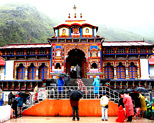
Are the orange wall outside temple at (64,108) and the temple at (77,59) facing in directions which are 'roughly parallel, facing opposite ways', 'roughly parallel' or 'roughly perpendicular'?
roughly parallel

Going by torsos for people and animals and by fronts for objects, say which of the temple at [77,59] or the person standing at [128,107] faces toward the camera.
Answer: the temple

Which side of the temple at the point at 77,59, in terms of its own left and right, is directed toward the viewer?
front

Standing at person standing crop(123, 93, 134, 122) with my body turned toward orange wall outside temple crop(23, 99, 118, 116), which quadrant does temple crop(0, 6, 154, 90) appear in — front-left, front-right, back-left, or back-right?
front-right

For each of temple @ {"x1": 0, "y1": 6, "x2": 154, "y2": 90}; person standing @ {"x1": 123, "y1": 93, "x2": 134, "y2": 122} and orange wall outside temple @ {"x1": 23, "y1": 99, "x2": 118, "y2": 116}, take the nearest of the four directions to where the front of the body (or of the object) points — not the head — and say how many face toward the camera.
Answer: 2

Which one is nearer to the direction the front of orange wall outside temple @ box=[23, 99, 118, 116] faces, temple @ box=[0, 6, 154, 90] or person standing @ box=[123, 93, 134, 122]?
the person standing

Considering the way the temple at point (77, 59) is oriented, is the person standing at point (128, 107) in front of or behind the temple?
in front

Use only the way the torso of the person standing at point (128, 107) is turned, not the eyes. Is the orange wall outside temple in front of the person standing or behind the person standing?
in front

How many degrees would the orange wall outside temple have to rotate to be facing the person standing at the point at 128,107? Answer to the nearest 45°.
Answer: approximately 45° to its left

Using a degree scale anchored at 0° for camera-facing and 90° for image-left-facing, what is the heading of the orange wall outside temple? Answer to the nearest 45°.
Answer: approximately 0°
